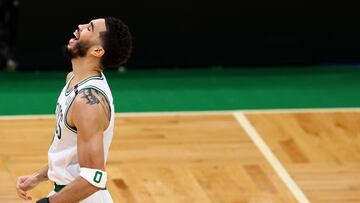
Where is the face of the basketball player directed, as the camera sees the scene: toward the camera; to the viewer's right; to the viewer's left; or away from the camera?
to the viewer's left

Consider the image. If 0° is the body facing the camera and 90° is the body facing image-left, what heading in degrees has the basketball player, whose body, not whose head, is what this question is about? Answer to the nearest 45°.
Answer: approximately 90°
